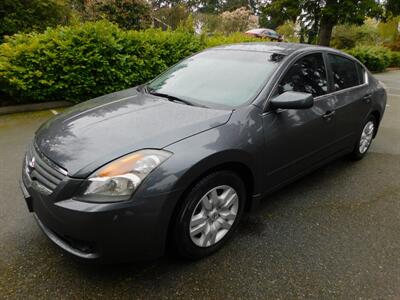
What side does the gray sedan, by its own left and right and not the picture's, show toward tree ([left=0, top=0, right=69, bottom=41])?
right

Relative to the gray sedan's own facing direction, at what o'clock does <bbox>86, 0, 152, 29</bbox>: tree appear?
The tree is roughly at 4 o'clock from the gray sedan.

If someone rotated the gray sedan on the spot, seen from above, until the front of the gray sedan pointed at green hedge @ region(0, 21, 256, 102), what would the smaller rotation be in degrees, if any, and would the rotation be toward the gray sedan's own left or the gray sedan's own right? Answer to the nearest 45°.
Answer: approximately 90° to the gray sedan's own right

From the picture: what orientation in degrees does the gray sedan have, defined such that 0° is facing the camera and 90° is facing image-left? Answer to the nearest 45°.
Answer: approximately 45°

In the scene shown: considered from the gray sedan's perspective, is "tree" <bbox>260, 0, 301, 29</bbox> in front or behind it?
behind

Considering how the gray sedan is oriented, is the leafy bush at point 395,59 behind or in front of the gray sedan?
behind

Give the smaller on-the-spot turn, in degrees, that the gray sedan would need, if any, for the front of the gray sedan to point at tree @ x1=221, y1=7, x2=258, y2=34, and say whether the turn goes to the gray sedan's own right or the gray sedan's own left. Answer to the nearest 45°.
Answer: approximately 135° to the gray sedan's own right

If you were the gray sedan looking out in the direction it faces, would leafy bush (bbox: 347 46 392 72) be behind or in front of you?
behind

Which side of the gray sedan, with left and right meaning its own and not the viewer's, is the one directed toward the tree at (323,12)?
back
